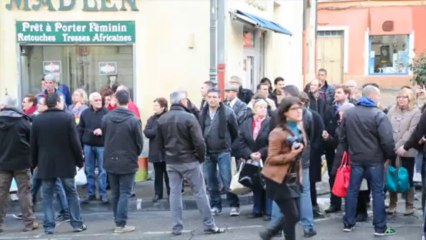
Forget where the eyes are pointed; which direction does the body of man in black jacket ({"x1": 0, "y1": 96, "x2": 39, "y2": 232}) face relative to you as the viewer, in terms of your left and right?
facing away from the viewer

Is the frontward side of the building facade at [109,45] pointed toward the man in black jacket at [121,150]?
yes

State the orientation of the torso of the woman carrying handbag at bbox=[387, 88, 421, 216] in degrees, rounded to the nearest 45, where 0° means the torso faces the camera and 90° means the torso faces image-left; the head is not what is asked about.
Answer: approximately 45°

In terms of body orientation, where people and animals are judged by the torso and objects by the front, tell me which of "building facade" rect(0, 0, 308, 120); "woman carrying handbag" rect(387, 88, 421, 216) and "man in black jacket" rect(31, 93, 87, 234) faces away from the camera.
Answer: the man in black jacket

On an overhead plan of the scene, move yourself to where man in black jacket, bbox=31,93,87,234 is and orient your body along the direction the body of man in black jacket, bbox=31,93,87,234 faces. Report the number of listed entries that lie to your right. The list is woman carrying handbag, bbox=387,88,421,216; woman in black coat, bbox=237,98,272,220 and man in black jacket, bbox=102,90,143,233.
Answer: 3

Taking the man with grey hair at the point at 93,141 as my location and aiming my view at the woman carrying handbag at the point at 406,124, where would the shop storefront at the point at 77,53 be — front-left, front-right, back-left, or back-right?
back-left

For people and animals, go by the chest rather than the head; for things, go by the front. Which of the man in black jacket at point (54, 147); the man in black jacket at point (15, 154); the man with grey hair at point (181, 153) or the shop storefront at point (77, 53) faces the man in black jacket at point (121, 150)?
the shop storefront

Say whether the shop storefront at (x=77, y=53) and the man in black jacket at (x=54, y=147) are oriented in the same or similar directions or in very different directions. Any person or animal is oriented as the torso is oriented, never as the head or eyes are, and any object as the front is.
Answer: very different directions

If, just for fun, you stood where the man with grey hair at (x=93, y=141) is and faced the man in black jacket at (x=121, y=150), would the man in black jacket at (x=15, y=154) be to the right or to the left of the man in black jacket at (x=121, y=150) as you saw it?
right

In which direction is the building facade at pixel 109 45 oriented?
toward the camera

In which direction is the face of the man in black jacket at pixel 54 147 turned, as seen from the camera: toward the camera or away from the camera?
away from the camera

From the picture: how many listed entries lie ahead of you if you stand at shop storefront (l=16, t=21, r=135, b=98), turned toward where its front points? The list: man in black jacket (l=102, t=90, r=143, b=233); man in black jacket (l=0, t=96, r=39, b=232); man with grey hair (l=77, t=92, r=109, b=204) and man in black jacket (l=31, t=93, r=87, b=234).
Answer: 4

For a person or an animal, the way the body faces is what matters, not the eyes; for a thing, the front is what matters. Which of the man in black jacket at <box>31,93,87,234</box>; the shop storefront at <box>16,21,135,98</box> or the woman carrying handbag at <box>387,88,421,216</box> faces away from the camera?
the man in black jacket

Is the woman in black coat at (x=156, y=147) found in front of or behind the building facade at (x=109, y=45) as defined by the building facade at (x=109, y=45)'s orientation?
in front

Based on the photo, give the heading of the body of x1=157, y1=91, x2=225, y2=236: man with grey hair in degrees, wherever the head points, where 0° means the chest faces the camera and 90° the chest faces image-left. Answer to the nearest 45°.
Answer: approximately 225°

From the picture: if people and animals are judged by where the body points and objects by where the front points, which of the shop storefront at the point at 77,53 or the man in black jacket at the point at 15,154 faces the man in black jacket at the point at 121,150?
the shop storefront
